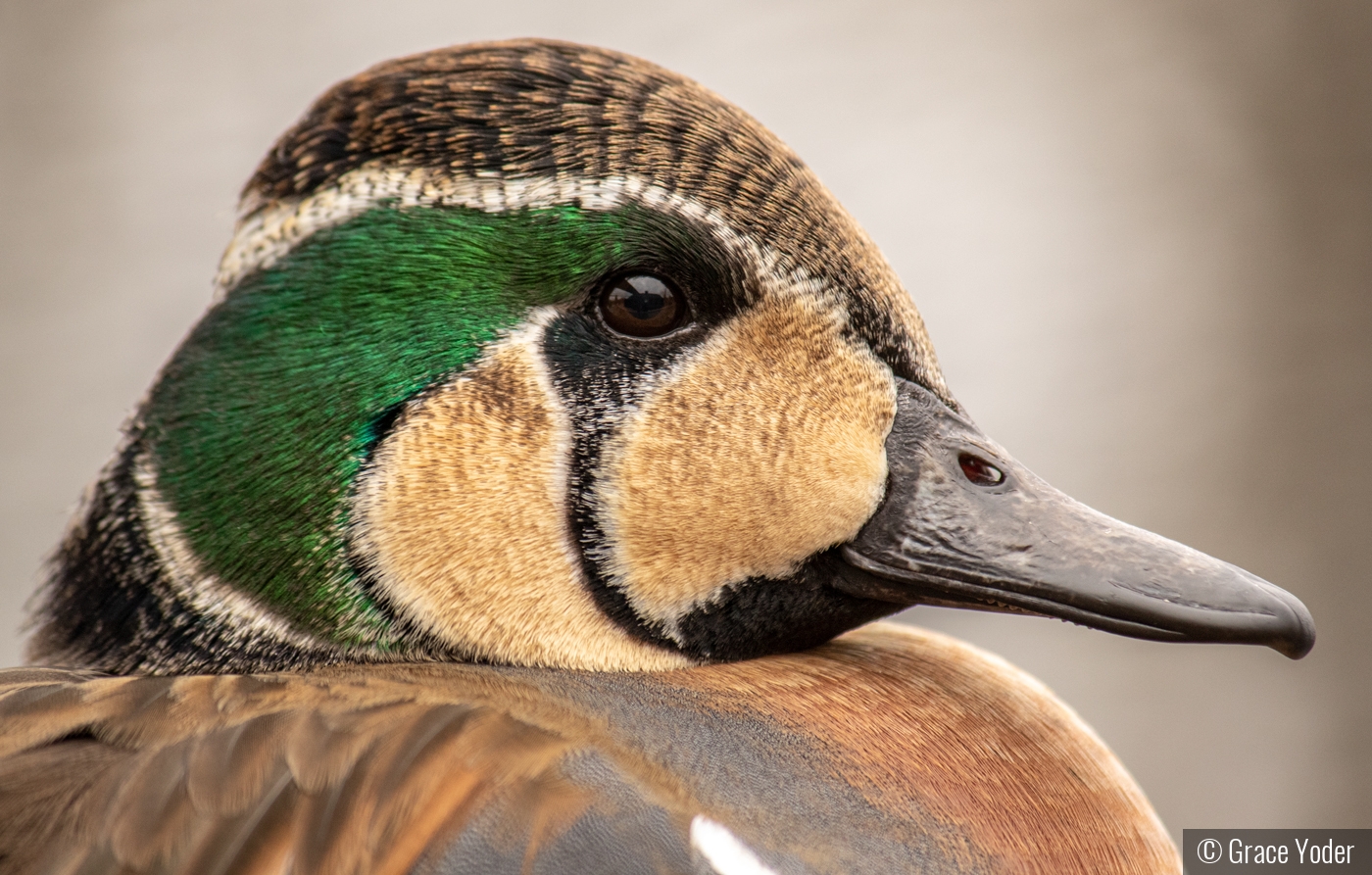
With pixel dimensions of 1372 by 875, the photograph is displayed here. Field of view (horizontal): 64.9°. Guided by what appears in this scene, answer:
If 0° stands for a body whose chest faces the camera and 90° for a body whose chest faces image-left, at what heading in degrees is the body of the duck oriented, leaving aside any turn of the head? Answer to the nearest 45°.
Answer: approximately 270°
